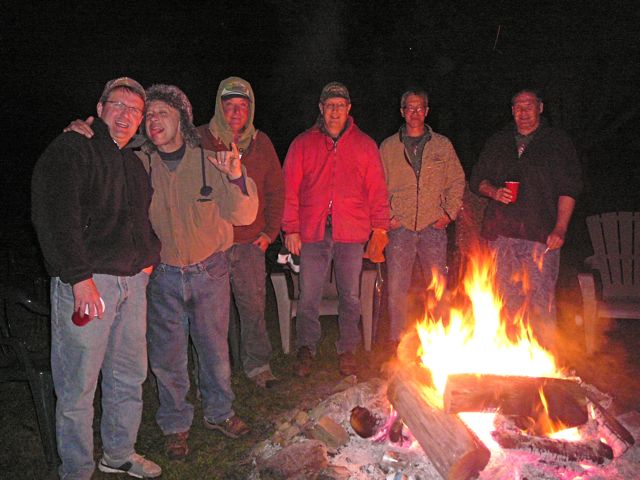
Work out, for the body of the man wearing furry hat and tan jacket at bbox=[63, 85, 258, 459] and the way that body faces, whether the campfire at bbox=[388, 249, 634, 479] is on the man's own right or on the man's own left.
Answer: on the man's own left

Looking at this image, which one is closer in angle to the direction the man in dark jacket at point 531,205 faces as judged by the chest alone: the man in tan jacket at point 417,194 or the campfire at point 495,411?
the campfire

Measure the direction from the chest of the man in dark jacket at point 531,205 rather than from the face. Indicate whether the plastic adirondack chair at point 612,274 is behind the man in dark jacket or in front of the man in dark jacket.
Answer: behind

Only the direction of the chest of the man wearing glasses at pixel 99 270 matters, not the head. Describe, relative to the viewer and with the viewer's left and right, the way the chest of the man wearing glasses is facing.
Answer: facing the viewer and to the right of the viewer

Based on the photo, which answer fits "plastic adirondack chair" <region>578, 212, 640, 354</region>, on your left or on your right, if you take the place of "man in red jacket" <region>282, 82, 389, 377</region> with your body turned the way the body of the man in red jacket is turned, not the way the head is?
on your left

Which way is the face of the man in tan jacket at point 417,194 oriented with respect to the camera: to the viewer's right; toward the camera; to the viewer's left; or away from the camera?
toward the camera

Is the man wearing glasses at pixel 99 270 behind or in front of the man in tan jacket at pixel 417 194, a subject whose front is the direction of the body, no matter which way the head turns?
in front

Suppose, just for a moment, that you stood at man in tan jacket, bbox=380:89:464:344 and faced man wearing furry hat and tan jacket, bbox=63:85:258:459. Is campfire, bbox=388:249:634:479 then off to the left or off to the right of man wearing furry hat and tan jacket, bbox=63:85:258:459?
left

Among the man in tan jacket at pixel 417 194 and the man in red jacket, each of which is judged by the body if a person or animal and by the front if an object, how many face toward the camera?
2

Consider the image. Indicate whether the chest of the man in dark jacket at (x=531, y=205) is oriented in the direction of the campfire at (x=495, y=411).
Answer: yes

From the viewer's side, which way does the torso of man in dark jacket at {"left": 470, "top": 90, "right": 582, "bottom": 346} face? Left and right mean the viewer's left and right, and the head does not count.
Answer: facing the viewer

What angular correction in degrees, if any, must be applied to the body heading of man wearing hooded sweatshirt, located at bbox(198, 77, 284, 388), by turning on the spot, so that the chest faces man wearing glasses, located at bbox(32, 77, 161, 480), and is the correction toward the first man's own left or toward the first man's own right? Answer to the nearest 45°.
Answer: approximately 45° to the first man's own right

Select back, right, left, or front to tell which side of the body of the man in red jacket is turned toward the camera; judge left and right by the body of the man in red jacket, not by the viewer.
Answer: front

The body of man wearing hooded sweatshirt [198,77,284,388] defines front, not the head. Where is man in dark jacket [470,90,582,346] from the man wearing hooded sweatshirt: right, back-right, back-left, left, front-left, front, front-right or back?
left

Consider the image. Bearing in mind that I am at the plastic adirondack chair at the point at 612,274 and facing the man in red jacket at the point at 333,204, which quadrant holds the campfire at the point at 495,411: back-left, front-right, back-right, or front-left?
front-left
